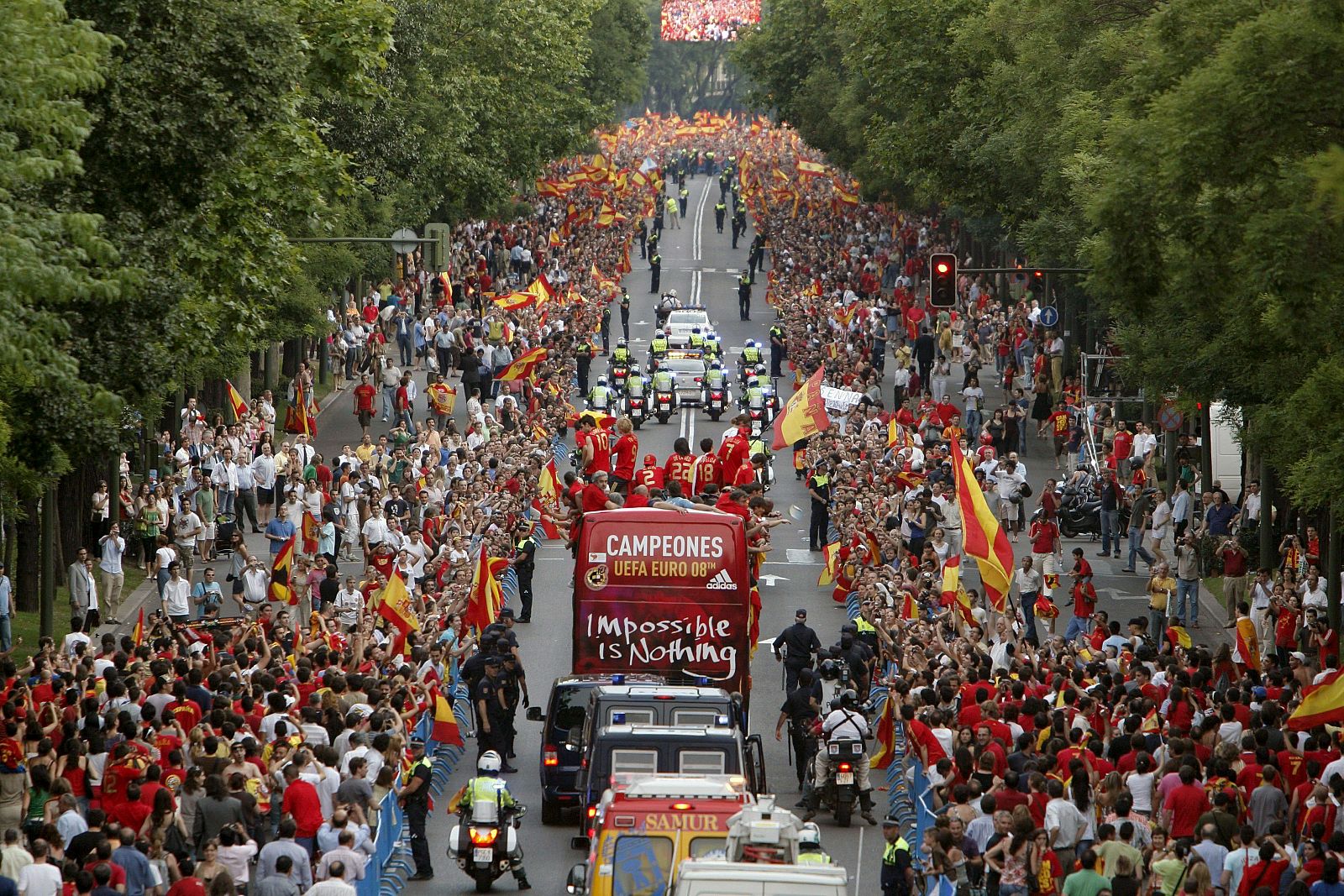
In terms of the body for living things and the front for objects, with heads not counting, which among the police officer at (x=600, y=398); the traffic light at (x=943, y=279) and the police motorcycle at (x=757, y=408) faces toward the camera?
the traffic light

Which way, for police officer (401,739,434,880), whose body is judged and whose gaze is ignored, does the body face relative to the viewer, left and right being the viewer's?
facing to the left of the viewer

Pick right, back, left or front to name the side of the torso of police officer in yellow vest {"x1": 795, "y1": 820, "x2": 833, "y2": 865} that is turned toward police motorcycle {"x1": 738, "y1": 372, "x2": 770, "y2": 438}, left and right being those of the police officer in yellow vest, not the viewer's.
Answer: front

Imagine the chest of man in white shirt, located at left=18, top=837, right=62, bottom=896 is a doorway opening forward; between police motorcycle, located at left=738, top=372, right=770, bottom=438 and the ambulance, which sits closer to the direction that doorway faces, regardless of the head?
the police motorcycle

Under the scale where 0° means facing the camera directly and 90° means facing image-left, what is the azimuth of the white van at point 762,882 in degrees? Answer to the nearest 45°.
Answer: approximately 180°

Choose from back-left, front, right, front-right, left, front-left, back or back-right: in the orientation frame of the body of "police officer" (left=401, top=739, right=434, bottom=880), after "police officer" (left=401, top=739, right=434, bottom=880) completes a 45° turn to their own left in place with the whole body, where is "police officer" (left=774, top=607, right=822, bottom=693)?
back

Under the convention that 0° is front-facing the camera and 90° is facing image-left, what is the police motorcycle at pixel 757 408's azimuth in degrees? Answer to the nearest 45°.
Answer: approximately 180°

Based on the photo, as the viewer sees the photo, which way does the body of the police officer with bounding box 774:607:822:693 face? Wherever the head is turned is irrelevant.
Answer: away from the camera

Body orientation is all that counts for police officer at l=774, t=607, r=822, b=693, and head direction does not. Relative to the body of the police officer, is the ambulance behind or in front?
behind

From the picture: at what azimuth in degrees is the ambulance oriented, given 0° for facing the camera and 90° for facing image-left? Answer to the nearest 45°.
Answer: approximately 180°

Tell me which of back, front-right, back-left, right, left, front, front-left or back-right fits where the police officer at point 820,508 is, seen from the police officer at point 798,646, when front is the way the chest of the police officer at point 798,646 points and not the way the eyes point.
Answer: front

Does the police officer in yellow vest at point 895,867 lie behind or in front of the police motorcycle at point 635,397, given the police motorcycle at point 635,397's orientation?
behind

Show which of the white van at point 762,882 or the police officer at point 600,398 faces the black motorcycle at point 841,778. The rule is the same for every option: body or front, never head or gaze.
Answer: the white van

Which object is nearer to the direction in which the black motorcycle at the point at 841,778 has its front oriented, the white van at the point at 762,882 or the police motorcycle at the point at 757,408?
the police motorcycle

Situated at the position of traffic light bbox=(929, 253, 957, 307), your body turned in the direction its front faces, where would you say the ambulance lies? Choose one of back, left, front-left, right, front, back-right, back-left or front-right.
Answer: front

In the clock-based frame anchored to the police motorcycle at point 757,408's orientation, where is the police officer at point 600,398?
The police officer is roughly at 9 o'clock from the police motorcycle.

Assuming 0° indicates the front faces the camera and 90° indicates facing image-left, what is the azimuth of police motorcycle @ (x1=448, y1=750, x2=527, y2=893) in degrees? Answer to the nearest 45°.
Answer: approximately 180°

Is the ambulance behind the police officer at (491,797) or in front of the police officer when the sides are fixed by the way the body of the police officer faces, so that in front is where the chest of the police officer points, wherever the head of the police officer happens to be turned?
behind

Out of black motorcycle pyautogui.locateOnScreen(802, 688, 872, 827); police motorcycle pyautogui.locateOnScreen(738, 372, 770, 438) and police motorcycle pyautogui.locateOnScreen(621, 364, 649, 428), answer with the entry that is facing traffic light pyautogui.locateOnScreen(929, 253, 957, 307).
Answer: black motorcycle pyautogui.locateOnScreen(802, 688, 872, 827)

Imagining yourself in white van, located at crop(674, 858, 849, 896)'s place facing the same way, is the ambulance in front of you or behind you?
in front
